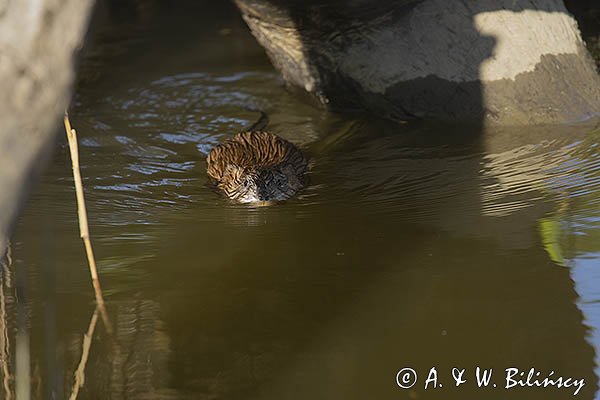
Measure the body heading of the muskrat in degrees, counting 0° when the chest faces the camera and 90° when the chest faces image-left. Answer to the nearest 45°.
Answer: approximately 0°

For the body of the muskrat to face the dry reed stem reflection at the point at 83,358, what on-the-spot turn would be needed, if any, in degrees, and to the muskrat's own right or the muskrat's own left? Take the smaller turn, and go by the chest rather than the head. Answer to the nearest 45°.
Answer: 0° — it already faces it

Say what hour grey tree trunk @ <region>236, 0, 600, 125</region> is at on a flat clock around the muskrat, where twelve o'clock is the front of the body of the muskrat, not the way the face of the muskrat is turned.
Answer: The grey tree trunk is roughly at 8 o'clock from the muskrat.
